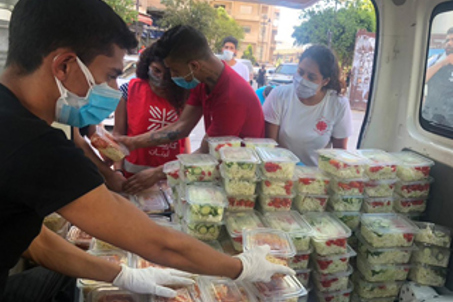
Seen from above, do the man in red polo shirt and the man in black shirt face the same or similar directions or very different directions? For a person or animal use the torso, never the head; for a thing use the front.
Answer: very different directions

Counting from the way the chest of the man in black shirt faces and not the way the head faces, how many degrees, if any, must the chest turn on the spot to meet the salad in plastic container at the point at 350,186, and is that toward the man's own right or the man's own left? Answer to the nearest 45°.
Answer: approximately 45° to the man's own left

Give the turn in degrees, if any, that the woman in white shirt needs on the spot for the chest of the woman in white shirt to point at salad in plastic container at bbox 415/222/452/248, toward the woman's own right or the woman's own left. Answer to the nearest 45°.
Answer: approximately 45° to the woman's own left

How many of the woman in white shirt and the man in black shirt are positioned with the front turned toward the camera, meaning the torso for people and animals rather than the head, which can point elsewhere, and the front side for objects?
1

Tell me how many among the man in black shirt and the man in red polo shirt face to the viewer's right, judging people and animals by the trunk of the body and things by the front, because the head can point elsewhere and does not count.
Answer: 1

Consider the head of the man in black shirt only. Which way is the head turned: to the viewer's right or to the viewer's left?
to the viewer's right

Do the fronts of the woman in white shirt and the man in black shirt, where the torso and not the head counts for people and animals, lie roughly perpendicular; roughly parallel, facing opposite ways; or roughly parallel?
roughly perpendicular

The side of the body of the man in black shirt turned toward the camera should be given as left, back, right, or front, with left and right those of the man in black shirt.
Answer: right

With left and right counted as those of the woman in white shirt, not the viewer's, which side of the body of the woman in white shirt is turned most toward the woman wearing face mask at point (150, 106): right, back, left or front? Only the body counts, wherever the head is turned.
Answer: right

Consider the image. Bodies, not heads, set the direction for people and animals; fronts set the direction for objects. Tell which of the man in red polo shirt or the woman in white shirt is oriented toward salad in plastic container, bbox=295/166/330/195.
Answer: the woman in white shirt
